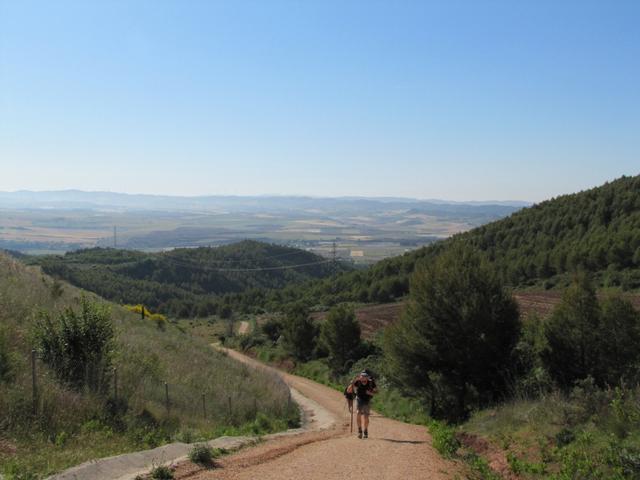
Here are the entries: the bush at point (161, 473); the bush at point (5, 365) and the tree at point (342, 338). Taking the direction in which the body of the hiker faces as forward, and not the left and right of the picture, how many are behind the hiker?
1

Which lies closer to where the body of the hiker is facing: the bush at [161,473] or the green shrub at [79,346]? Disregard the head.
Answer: the bush

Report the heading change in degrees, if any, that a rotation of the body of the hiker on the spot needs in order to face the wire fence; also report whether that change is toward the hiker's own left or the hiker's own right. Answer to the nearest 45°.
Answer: approximately 90° to the hiker's own right

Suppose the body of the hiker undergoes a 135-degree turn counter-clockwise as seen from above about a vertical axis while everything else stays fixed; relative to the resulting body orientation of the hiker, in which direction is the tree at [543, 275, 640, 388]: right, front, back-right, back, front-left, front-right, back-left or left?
front

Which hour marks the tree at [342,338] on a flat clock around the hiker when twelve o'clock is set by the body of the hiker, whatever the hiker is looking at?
The tree is roughly at 6 o'clock from the hiker.

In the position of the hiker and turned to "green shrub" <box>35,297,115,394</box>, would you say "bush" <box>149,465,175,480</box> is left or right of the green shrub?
left

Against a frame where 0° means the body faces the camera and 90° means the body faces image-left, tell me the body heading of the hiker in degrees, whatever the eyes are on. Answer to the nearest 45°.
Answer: approximately 0°

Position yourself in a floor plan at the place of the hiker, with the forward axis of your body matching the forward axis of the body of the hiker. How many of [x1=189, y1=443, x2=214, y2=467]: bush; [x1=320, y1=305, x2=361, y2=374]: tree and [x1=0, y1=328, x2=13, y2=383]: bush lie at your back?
1

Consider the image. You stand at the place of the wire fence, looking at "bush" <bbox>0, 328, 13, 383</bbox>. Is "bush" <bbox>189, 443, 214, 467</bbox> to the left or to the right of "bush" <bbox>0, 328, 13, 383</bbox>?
left
